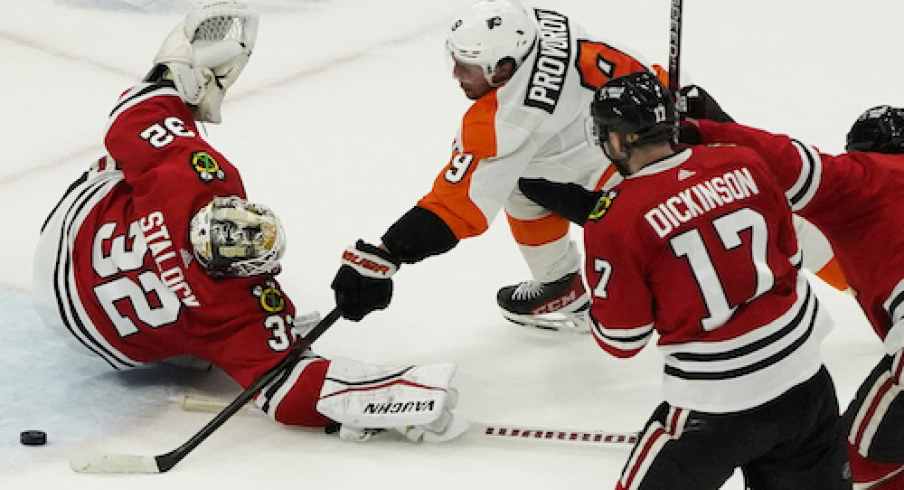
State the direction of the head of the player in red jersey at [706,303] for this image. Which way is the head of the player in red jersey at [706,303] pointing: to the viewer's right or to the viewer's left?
to the viewer's left

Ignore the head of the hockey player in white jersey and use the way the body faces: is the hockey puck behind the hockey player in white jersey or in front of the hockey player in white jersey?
in front

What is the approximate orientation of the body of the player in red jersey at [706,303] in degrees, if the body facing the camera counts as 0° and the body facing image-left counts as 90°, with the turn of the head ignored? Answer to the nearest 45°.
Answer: approximately 135°

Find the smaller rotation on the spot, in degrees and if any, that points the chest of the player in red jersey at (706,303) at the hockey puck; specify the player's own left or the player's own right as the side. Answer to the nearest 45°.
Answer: approximately 45° to the player's own left

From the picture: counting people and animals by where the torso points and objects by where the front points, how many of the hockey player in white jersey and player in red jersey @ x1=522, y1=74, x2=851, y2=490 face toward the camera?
0

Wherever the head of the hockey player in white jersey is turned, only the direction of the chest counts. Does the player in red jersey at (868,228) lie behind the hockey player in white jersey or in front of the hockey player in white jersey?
behind

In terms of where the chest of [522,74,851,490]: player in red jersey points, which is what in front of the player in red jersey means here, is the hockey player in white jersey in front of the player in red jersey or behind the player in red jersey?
in front

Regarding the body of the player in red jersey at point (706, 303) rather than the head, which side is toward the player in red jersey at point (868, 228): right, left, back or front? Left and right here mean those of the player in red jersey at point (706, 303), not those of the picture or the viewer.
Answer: right

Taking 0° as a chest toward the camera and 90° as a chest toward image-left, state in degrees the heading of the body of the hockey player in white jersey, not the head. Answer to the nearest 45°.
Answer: approximately 90°
